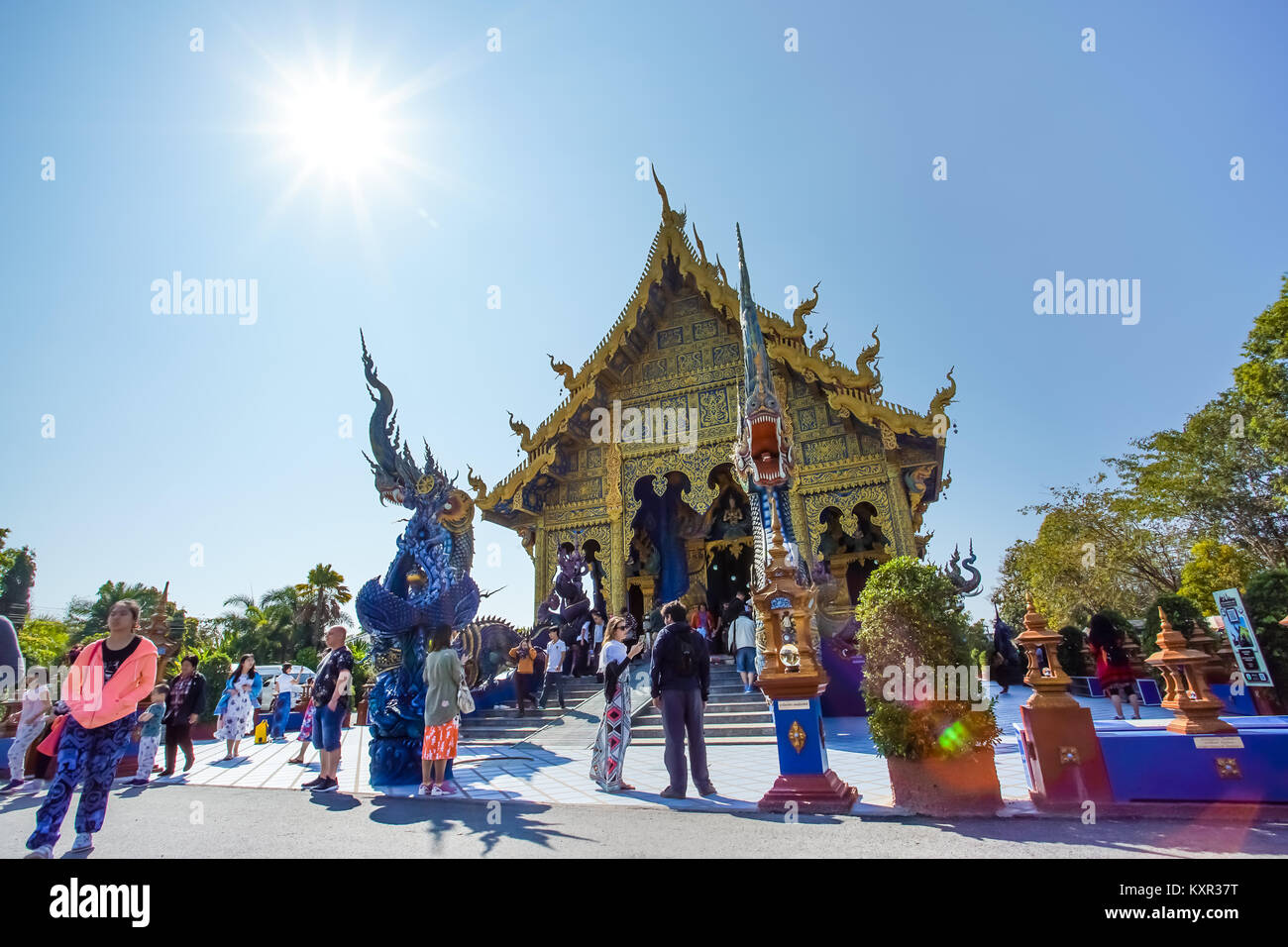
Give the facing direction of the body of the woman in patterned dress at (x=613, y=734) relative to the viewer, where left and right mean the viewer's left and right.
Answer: facing to the right of the viewer

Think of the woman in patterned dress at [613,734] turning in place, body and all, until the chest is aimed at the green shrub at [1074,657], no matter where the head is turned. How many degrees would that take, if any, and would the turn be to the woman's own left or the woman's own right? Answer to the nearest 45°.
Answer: approximately 45° to the woman's own left

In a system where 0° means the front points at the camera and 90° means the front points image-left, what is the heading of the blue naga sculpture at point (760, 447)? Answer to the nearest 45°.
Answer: approximately 0°

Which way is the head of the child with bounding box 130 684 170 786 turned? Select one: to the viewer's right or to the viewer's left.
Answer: to the viewer's left

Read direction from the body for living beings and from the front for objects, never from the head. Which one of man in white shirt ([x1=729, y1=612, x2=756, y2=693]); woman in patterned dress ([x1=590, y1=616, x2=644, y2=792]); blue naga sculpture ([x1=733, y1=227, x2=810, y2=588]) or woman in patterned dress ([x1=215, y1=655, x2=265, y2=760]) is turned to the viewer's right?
woman in patterned dress ([x1=590, y1=616, x2=644, y2=792])

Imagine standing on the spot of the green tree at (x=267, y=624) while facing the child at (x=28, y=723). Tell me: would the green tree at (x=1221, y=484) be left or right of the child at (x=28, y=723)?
left

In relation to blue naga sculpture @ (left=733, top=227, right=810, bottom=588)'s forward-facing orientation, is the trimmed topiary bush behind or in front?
in front

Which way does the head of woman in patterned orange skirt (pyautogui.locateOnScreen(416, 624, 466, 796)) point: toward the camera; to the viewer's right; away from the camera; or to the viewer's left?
away from the camera
